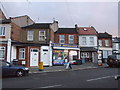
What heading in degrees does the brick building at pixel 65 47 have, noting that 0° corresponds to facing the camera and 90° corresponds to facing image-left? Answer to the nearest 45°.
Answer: approximately 0°

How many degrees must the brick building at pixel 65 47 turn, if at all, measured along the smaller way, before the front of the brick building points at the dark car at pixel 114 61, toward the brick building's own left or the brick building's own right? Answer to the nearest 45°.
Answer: approximately 45° to the brick building's own left
